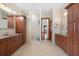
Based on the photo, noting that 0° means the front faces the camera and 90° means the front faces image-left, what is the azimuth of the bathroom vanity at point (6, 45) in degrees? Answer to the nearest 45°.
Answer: approximately 315°
